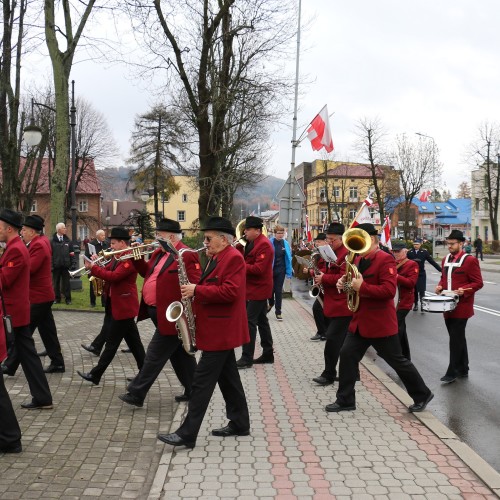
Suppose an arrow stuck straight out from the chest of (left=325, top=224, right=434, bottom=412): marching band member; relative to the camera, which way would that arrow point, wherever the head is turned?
to the viewer's left

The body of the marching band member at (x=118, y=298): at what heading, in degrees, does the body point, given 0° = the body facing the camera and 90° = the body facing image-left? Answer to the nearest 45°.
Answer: approximately 90°

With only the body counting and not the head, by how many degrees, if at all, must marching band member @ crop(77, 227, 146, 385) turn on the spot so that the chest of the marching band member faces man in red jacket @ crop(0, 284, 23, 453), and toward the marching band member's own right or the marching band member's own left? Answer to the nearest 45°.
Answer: approximately 45° to the marching band member's own left

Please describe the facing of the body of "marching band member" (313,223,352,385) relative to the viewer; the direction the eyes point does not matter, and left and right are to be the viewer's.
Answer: facing to the left of the viewer

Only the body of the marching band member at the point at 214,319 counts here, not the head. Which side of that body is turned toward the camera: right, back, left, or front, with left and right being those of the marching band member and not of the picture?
left

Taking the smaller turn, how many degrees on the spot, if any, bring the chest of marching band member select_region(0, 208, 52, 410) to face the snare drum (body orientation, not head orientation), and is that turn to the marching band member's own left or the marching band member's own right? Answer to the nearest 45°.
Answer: approximately 180°

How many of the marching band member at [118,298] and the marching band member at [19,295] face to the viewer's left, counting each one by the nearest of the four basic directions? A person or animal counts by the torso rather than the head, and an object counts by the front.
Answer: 2

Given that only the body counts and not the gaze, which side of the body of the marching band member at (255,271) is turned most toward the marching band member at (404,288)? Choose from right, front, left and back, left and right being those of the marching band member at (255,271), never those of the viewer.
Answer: back

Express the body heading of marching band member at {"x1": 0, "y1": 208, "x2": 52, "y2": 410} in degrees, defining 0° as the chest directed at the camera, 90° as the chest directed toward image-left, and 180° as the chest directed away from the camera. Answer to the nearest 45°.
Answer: approximately 90°

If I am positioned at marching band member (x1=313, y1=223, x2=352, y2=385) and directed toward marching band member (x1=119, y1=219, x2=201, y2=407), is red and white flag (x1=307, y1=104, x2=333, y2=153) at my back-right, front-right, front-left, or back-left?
back-right

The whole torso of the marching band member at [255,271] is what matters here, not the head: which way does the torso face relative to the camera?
to the viewer's left
